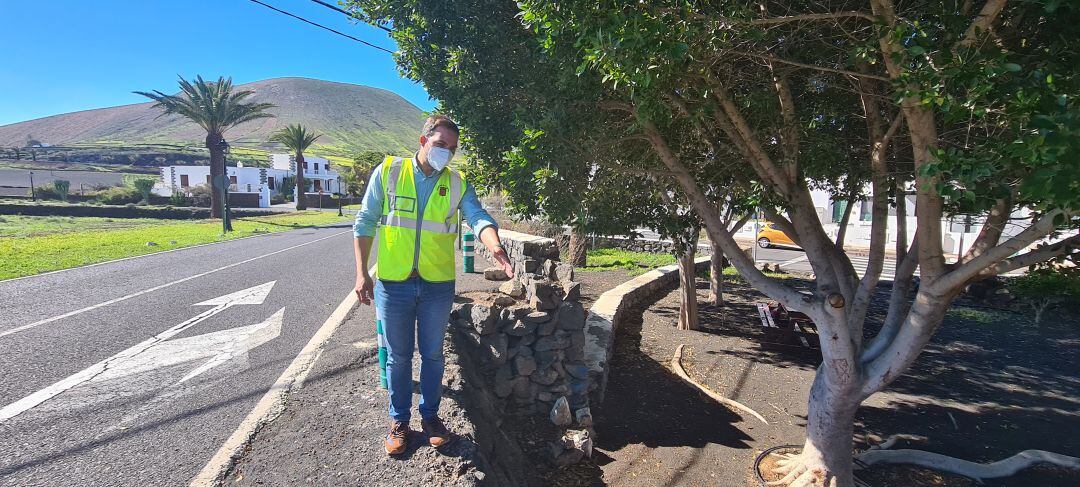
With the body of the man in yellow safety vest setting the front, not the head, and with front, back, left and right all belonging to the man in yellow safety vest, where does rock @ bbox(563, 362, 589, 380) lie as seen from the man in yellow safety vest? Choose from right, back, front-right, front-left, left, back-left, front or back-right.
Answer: back-left

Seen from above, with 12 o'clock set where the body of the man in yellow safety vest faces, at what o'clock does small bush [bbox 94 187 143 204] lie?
The small bush is roughly at 5 o'clock from the man in yellow safety vest.

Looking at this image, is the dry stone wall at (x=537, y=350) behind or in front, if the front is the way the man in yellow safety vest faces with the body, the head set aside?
behind

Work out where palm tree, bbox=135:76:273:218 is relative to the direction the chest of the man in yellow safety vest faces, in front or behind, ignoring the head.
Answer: behind

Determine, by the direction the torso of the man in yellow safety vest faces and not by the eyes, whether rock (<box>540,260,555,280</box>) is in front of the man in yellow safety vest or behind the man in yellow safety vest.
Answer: behind

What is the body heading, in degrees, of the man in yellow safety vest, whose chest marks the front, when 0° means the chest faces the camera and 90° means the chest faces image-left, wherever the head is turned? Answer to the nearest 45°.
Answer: approximately 0°

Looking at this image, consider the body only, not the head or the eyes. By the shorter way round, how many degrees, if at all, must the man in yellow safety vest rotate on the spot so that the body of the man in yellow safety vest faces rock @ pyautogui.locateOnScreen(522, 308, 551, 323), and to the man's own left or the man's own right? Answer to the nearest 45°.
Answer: approximately 135° to the man's own left
